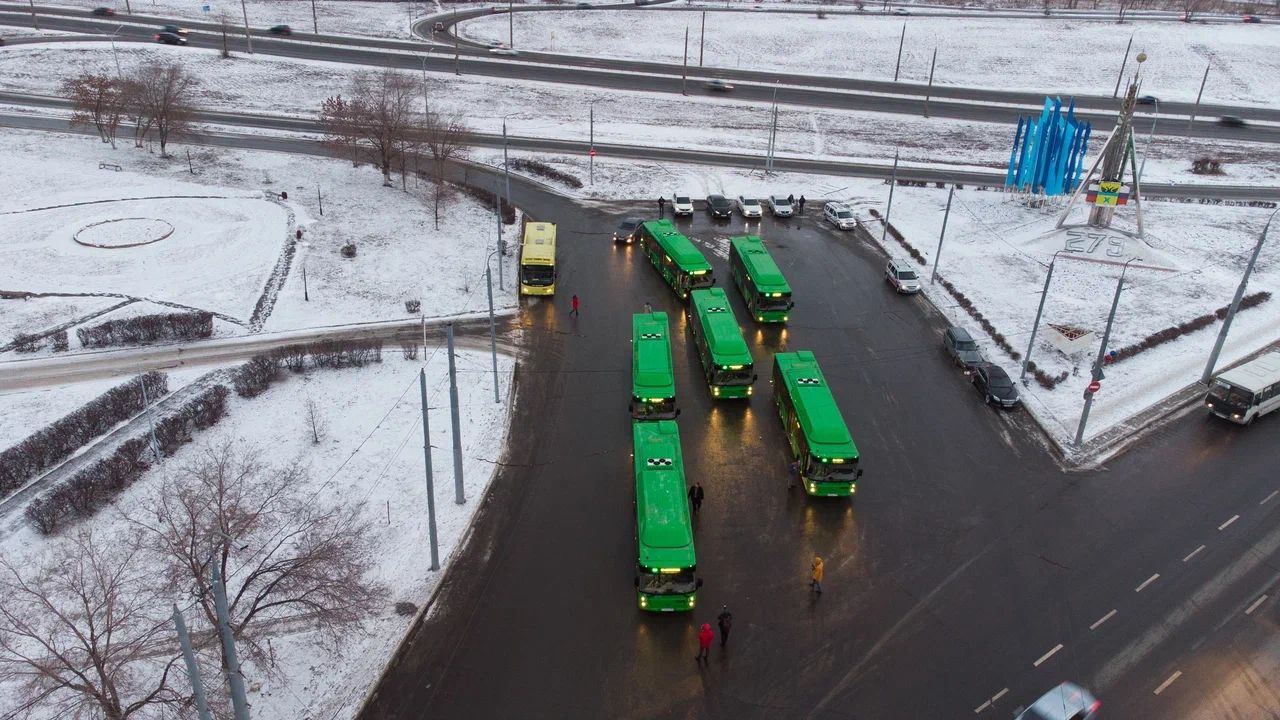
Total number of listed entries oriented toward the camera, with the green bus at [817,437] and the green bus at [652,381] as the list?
2

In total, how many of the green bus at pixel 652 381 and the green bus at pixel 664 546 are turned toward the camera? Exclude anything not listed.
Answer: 2

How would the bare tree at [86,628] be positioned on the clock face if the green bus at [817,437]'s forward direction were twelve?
The bare tree is roughly at 2 o'clock from the green bus.

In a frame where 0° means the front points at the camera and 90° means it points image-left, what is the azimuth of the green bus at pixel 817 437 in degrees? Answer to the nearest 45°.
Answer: approximately 0°

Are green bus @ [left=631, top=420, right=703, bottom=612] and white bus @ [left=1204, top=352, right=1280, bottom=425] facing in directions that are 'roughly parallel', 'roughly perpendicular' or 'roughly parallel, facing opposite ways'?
roughly perpendicular

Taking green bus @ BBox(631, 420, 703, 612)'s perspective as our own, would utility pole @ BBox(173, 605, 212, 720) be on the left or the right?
on its right

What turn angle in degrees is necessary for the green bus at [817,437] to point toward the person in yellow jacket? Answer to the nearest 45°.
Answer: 0° — it already faces them

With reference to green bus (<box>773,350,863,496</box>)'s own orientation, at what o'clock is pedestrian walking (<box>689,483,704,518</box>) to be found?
The pedestrian walking is roughly at 2 o'clock from the green bus.

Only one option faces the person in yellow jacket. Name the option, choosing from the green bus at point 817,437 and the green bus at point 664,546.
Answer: the green bus at point 817,437

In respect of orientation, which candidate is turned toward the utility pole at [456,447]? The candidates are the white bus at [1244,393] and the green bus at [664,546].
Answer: the white bus

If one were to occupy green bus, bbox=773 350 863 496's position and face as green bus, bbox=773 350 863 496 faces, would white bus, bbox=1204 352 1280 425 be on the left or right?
on its left
